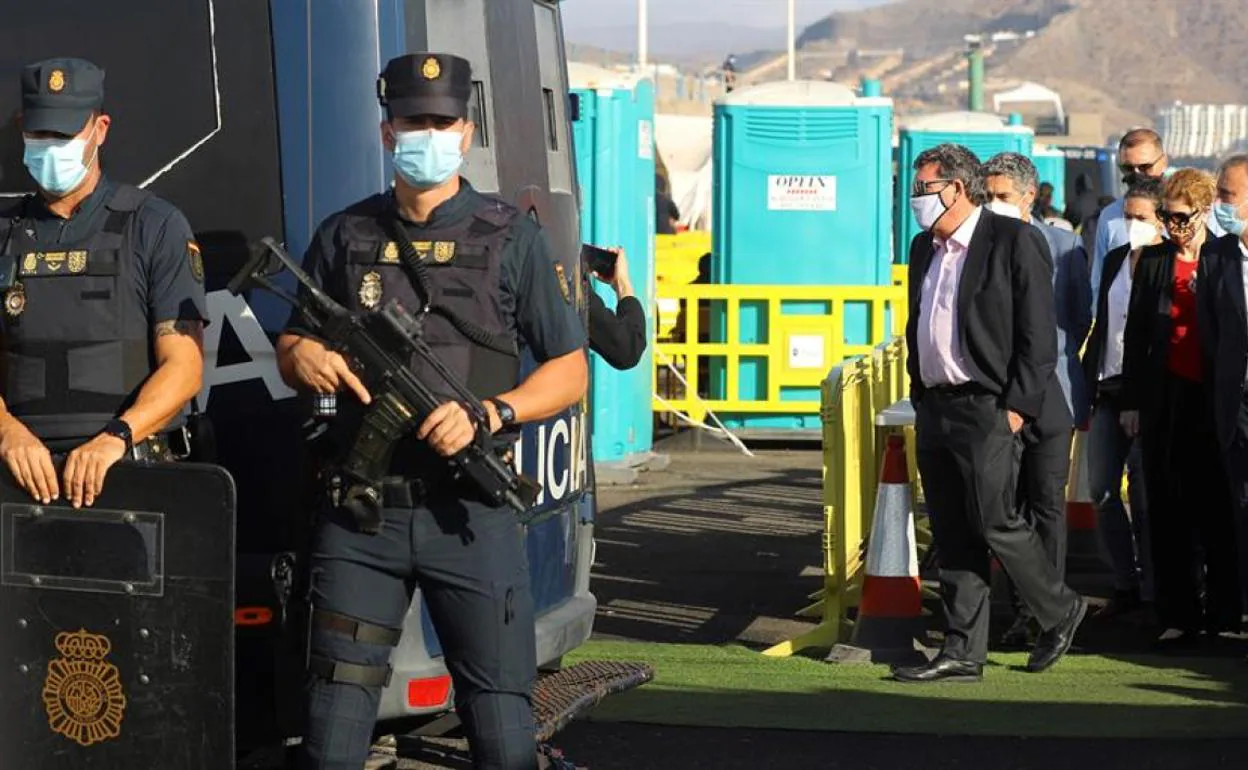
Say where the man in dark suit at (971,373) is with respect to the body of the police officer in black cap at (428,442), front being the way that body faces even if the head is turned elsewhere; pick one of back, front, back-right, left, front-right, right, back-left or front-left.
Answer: back-left

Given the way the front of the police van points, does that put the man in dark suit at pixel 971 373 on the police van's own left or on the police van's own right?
on the police van's own right

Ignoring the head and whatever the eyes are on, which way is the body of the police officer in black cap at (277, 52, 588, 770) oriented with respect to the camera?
toward the camera

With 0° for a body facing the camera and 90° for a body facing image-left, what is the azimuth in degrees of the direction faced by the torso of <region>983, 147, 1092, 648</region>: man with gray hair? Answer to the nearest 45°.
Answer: approximately 45°

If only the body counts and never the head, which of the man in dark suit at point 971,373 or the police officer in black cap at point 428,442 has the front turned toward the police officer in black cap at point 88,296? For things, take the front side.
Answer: the man in dark suit

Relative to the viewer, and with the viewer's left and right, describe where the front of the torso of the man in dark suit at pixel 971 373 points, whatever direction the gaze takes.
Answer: facing the viewer and to the left of the viewer

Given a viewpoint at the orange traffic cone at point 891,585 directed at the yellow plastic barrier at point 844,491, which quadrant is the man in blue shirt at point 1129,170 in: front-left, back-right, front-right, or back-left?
front-right

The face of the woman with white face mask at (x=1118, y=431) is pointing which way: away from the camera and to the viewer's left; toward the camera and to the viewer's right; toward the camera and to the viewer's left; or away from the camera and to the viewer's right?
toward the camera and to the viewer's left

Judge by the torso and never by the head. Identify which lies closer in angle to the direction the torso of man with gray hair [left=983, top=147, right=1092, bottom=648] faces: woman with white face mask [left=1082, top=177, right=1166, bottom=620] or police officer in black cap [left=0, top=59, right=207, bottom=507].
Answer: the police officer in black cap
